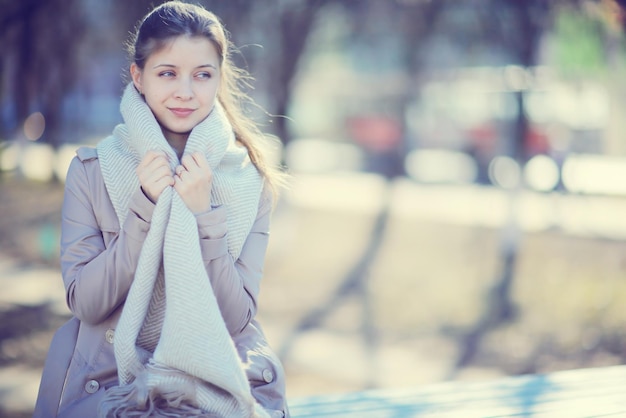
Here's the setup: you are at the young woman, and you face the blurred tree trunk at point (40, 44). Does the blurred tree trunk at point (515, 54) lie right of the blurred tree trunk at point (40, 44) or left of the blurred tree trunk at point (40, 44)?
right

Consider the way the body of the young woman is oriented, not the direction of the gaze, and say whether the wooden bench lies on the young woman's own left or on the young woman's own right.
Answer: on the young woman's own left

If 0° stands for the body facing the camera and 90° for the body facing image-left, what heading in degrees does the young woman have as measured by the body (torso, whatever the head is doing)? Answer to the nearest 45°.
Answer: approximately 0°

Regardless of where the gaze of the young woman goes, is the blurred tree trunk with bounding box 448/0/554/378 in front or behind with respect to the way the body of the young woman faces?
behind

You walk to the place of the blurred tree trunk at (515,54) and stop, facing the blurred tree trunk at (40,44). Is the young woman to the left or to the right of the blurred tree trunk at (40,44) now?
left

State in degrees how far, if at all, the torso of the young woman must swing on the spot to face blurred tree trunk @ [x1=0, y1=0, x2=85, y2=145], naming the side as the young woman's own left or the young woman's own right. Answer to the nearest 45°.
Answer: approximately 180°
